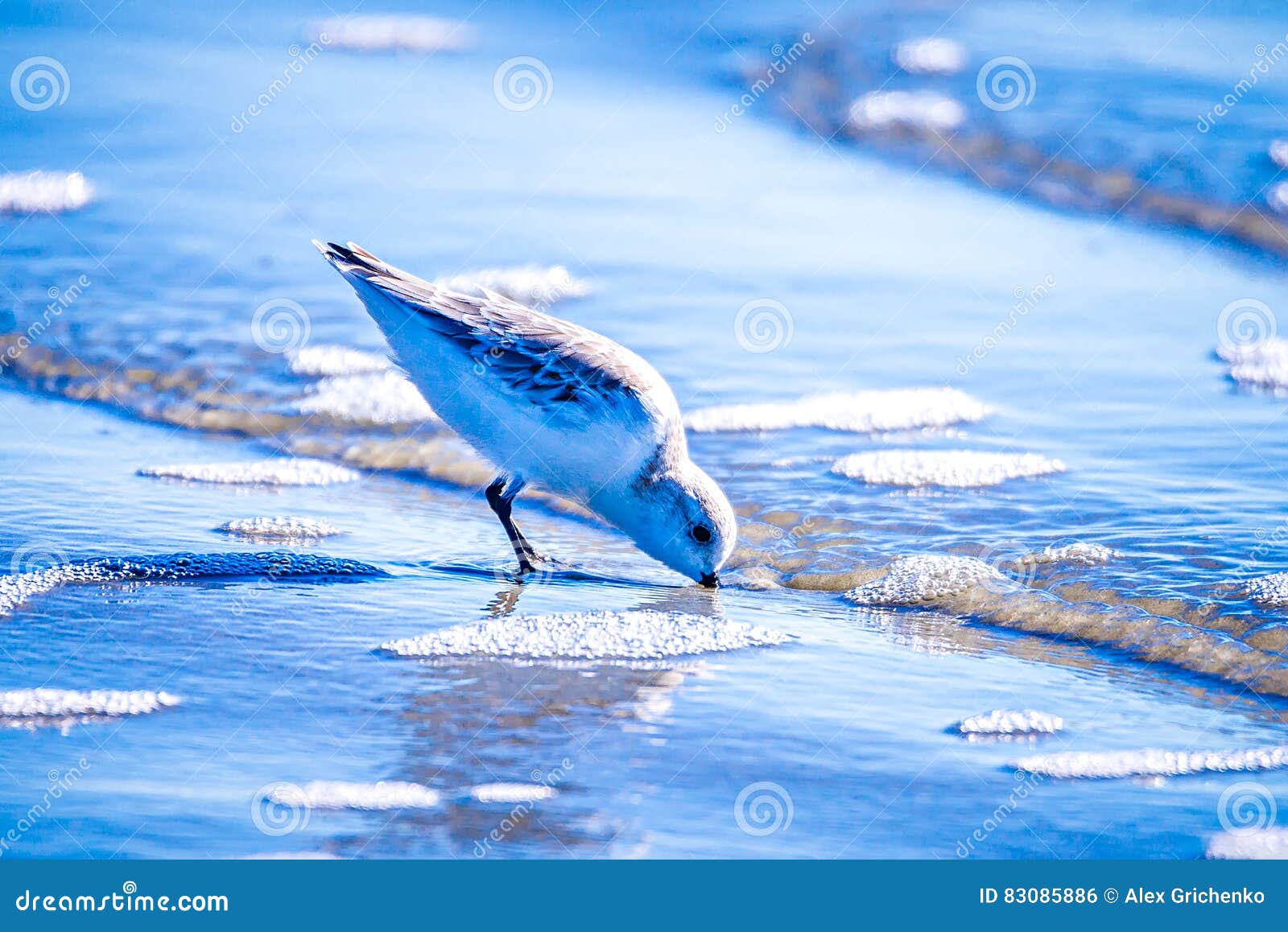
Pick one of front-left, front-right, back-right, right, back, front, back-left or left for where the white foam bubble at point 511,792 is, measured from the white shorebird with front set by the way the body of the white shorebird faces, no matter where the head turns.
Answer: right

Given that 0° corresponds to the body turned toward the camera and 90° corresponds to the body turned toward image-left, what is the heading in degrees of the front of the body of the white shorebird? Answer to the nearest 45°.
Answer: approximately 270°

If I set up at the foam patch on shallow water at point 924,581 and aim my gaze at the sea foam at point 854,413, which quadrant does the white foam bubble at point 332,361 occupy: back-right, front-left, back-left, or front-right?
front-left

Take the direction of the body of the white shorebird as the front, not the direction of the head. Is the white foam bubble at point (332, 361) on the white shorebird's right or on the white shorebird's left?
on the white shorebird's left

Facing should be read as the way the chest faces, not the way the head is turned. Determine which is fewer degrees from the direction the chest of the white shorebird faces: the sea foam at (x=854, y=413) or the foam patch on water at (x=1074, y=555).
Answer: the foam patch on water

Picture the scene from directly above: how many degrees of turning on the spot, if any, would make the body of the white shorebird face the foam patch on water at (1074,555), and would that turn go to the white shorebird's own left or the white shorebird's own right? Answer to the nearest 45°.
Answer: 0° — it already faces it

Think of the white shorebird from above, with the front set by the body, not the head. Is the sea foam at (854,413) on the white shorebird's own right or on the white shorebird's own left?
on the white shorebird's own left

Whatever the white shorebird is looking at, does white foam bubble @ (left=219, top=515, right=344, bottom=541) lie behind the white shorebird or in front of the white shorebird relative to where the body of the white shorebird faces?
behind

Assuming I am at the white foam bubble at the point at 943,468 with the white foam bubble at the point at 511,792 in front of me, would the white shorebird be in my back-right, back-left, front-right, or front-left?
front-right

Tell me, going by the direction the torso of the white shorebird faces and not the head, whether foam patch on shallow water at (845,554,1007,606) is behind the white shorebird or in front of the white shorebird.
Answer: in front

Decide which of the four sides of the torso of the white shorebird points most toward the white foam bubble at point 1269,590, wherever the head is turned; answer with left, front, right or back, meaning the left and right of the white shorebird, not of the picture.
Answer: front
